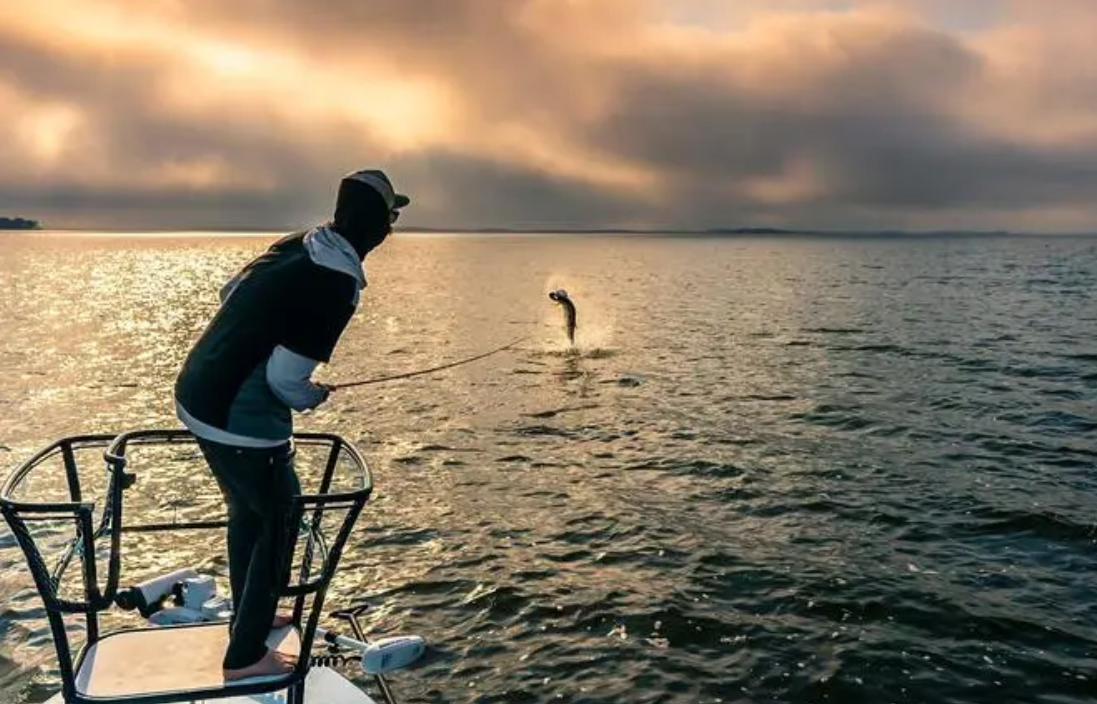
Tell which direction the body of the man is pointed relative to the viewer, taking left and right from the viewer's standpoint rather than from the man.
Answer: facing away from the viewer and to the right of the viewer

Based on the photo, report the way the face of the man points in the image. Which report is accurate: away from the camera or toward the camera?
away from the camera

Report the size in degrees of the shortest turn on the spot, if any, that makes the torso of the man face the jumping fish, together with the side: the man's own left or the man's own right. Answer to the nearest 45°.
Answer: approximately 45° to the man's own left

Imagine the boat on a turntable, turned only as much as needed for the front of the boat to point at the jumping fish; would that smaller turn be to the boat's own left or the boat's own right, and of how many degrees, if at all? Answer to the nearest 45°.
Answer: approximately 45° to the boat's own right

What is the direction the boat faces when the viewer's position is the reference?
facing away from the viewer
